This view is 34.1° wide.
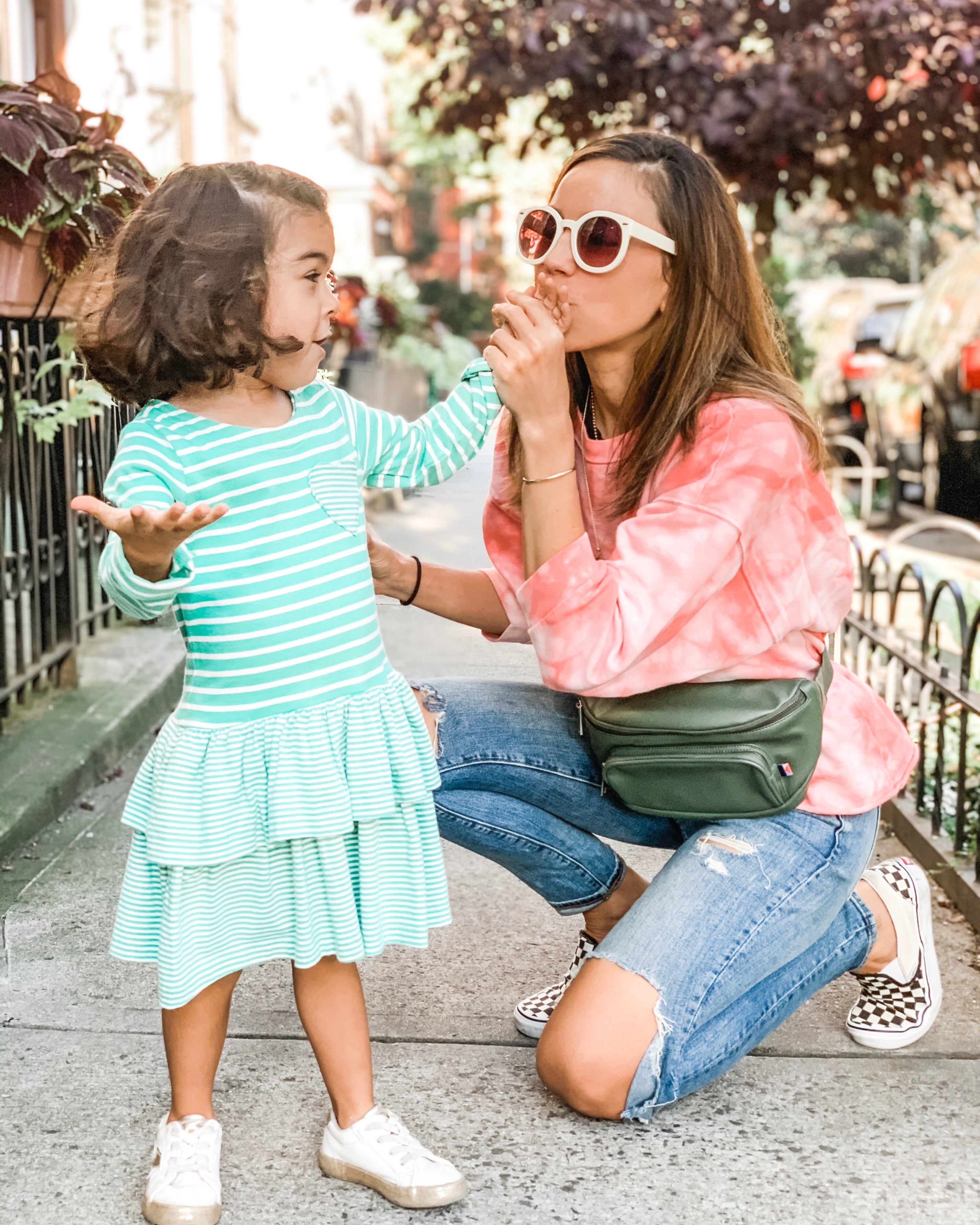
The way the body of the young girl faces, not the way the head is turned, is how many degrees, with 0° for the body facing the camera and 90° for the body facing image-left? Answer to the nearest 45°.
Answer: approximately 315°

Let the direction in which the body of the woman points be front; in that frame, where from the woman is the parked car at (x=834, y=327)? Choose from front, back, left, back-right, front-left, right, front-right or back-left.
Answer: back-right

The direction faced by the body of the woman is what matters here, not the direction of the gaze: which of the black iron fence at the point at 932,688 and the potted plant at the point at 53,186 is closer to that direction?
the potted plant

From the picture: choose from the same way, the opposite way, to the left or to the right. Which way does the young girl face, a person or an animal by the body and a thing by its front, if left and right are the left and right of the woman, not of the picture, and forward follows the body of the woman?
to the left

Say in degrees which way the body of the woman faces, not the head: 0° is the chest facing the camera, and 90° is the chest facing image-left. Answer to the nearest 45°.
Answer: approximately 45°

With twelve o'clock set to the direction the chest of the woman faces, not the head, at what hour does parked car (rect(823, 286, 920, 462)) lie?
The parked car is roughly at 5 o'clock from the woman.

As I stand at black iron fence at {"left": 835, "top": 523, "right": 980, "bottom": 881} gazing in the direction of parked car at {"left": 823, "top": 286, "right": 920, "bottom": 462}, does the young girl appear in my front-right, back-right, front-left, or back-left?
back-left

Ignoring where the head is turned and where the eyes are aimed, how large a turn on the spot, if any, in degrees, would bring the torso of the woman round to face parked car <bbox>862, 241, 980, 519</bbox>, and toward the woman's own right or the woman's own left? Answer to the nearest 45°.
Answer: approximately 135° to the woman's own right
